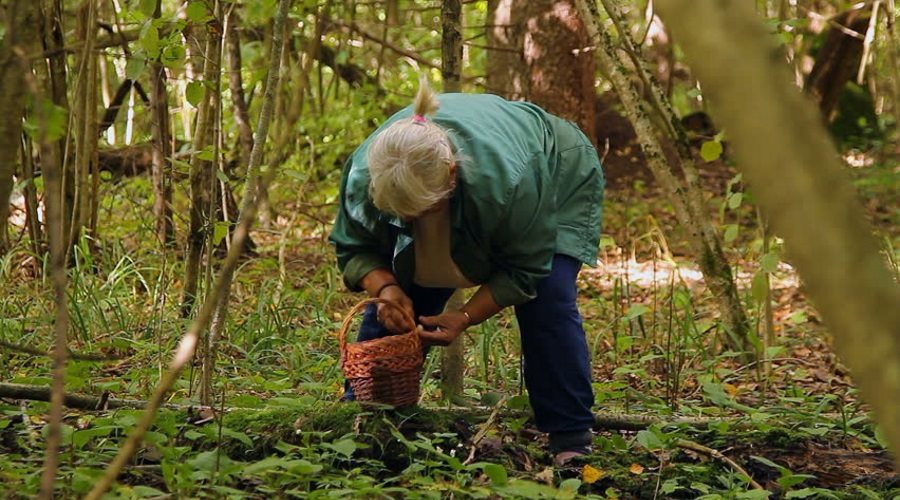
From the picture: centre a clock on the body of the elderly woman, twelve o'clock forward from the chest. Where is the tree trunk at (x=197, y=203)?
The tree trunk is roughly at 3 o'clock from the elderly woman.

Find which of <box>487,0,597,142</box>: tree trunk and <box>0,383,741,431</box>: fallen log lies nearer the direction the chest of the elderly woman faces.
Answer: the fallen log

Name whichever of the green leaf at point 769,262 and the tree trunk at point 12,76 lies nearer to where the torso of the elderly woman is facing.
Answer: the tree trunk

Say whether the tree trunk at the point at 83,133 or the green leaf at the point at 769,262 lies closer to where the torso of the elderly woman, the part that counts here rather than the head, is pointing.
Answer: the tree trunk

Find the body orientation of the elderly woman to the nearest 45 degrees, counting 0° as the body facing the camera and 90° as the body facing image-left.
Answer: approximately 45°

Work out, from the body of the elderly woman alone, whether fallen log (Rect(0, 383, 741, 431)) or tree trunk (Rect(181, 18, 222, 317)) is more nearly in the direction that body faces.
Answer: the fallen log
